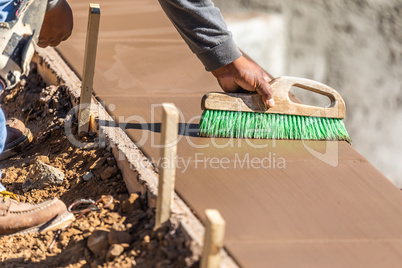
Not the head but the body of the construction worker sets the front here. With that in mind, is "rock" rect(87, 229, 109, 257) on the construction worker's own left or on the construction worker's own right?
on the construction worker's own right

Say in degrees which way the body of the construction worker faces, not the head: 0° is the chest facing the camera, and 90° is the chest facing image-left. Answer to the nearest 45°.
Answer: approximately 270°

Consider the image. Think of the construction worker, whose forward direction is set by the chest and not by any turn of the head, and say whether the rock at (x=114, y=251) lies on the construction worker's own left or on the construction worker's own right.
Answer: on the construction worker's own right

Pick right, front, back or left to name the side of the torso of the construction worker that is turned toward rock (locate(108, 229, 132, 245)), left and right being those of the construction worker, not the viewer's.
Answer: right

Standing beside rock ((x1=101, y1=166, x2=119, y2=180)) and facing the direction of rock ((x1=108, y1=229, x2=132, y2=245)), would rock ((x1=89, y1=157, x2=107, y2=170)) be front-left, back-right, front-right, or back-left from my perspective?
back-right
